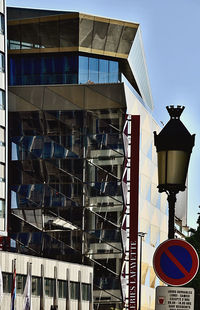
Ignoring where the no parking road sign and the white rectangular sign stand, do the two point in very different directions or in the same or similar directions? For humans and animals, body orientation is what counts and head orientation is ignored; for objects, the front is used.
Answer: same or similar directions

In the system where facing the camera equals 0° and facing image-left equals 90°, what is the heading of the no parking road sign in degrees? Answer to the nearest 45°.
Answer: approximately 0°

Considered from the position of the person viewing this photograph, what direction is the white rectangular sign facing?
facing the viewer

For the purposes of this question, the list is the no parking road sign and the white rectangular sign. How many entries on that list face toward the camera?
2
